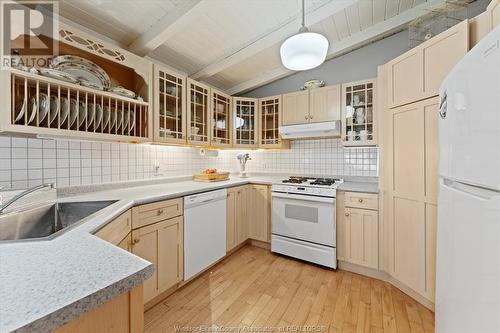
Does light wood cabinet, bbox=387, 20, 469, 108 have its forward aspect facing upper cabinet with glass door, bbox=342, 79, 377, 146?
no

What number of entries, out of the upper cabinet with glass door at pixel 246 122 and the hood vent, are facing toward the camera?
2

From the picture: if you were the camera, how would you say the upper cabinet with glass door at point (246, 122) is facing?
facing the viewer

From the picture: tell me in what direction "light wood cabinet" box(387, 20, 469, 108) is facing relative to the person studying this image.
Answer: facing the viewer and to the left of the viewer

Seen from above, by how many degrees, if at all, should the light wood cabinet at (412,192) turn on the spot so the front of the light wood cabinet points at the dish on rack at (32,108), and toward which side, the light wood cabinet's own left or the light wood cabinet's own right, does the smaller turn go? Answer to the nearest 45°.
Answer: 0° — it already faces it

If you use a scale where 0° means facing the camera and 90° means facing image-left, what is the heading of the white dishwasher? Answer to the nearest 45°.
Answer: approximately 315°

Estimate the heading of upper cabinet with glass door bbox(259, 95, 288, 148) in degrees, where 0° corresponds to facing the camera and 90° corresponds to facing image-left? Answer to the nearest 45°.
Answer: approximately 45°

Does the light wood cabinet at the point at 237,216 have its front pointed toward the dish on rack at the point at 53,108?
no

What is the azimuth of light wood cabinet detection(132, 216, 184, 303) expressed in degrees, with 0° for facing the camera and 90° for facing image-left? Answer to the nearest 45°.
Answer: approximately 315°

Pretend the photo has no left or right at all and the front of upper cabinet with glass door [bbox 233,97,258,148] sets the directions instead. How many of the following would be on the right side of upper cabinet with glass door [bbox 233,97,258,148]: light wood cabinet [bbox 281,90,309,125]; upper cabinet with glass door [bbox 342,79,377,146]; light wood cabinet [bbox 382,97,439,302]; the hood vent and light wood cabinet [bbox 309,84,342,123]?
0

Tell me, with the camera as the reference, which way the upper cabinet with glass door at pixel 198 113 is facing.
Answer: facing the viewer and to the right of the viewer

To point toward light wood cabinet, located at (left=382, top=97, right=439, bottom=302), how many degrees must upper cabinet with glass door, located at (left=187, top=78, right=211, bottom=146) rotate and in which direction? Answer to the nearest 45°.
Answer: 0° — it already faces it

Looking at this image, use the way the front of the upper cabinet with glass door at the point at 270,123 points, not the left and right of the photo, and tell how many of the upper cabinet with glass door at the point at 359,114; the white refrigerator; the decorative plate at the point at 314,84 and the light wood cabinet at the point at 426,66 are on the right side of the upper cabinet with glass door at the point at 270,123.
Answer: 0

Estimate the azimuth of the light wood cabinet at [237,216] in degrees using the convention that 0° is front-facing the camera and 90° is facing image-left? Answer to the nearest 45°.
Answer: approximately 315°

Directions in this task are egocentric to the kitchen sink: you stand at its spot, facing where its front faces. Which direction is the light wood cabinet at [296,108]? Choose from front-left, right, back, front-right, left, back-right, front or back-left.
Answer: front-left
